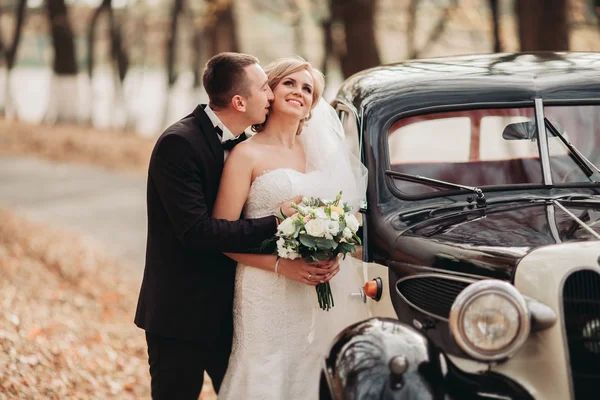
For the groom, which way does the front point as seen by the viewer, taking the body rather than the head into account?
to the viewer's right

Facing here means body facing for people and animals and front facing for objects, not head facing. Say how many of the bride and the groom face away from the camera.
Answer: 0

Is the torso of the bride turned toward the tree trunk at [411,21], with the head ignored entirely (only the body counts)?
no

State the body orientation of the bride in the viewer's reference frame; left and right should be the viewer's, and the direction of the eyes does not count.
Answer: facing the viewer and to the right of the viewer

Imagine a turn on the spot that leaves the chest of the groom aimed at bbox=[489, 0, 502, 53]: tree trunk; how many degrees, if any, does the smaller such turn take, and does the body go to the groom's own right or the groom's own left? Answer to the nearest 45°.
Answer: approximately 45° to the groom's own left

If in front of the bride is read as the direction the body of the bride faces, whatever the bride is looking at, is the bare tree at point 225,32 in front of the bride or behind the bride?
behind

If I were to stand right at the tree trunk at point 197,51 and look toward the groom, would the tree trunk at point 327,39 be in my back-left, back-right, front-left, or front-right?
front-left

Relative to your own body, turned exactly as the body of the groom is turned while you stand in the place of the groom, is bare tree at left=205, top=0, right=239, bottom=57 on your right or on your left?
on your left

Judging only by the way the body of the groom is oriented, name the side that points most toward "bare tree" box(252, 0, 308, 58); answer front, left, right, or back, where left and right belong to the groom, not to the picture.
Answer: left

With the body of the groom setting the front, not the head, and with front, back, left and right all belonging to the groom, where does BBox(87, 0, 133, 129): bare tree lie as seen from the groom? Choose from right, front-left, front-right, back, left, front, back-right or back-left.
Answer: left

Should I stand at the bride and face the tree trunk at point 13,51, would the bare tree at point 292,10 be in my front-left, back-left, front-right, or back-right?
front-right

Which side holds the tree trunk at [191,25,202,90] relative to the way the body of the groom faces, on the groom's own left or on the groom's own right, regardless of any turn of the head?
on the groom's own left

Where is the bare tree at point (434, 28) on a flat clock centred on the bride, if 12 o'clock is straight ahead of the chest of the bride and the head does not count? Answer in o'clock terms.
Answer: The bare tree is roughly at 8 o'clock from the bride.

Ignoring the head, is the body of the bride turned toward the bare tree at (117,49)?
no

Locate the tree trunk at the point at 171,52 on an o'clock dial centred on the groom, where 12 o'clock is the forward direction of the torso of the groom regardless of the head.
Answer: The tree trunk is roughly at 9 o'clock from the groom.
